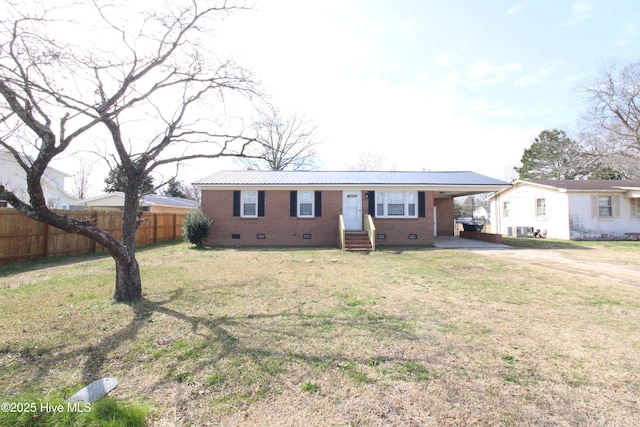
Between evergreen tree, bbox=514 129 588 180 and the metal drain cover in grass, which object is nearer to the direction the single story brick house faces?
the metal drain cover in grass

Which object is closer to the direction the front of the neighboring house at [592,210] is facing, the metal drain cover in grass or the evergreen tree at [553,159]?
the metal drain cover in grass

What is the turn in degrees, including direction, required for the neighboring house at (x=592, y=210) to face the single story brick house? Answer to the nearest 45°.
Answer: approximately 90° to its right

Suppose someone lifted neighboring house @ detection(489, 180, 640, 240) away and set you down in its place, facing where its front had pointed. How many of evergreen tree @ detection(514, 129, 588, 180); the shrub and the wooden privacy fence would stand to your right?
2

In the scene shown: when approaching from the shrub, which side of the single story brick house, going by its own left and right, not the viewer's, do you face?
right

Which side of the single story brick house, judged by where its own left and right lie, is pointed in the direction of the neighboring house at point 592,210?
left

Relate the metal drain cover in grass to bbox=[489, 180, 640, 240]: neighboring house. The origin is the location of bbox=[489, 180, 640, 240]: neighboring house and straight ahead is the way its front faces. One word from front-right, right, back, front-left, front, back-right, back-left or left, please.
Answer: front-right

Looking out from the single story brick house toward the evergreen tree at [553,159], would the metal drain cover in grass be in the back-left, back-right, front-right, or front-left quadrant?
back-right

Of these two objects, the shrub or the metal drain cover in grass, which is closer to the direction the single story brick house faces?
the metal drain cover in grass

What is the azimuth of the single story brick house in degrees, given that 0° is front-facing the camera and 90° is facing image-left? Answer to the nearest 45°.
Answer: approximately 0°

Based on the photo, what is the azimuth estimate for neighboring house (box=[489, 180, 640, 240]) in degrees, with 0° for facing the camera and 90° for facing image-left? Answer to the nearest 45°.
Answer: approximately 315°

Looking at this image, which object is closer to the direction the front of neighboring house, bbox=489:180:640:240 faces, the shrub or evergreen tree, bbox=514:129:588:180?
the shrub

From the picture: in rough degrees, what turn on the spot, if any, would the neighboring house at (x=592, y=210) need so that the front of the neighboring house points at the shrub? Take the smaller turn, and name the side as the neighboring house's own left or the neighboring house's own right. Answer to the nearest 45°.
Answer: approximately 90° to the neighboring house's own right

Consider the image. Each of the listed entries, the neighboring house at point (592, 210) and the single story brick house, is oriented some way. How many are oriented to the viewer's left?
0

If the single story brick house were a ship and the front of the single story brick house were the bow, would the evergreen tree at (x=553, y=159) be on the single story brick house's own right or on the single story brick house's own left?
on the single story brick house's own left
